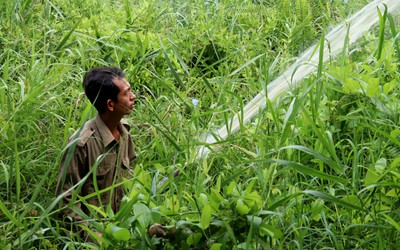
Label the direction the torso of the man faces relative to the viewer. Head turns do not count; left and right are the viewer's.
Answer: facing the viewer and to the right of the viewer

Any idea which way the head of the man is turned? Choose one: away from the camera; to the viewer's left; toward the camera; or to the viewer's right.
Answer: to the viewer's right
